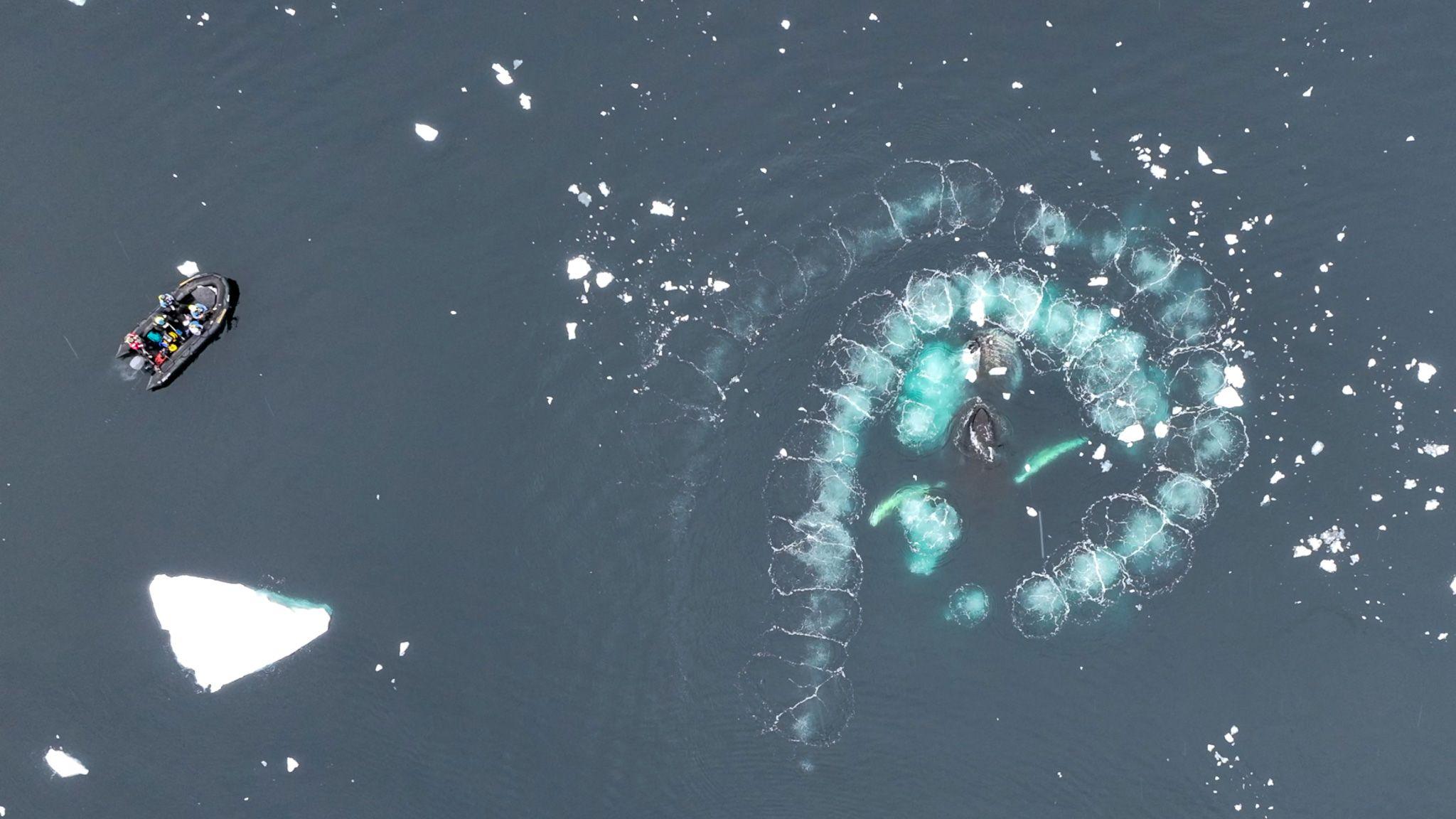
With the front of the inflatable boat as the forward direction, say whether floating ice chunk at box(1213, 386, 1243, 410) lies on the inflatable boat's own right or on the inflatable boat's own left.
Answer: on the inflatable boat's own right

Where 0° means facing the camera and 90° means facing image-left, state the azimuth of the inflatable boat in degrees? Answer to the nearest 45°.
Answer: approximately 225°

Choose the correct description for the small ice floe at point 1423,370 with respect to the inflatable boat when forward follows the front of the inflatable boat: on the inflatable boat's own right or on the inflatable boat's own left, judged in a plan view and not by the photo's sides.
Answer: on the inflatable boat's own right

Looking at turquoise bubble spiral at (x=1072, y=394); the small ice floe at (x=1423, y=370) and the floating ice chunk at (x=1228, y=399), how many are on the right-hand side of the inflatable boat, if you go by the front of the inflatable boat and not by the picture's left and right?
3

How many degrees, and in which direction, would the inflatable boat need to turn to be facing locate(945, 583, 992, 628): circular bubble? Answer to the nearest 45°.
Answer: approximately 90° to its right

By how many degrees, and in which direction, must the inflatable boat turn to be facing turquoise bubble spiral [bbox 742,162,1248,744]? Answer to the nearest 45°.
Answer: approximately 90° to its right

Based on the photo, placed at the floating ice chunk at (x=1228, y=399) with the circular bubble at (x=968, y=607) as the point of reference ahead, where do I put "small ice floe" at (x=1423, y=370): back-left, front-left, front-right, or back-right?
back-left
